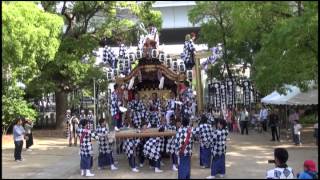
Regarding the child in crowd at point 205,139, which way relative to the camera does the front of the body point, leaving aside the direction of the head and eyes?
away from the camera

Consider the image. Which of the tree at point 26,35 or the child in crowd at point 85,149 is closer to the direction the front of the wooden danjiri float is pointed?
the child in crowd

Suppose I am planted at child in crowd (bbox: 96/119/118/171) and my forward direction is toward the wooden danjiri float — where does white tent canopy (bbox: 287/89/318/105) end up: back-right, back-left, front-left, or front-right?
front-right

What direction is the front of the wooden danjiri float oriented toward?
toward the camera

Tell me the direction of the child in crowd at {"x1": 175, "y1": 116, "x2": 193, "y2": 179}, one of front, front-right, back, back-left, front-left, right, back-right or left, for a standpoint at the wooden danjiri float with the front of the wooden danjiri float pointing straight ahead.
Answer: front

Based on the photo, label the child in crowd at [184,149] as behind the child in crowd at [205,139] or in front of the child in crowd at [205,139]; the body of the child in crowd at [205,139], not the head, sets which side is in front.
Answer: behind

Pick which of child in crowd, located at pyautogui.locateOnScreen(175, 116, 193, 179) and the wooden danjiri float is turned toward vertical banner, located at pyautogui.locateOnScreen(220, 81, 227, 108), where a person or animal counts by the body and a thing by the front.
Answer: the child in crowd

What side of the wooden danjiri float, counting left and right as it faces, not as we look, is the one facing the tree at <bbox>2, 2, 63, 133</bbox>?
right

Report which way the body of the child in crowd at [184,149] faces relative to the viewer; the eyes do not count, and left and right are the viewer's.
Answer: facing away from the viewer
